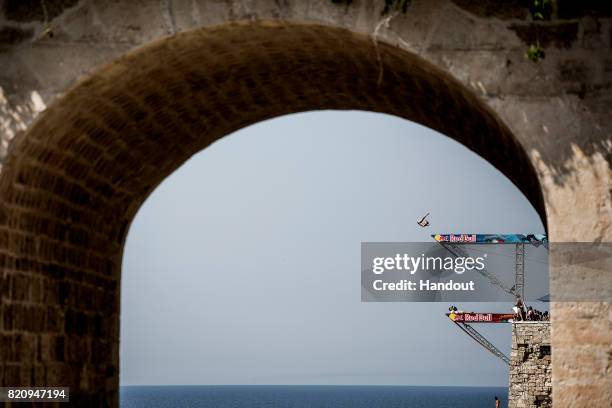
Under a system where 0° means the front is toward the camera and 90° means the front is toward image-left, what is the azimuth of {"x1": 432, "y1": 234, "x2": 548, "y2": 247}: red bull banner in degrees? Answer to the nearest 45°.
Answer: approximately 0°
